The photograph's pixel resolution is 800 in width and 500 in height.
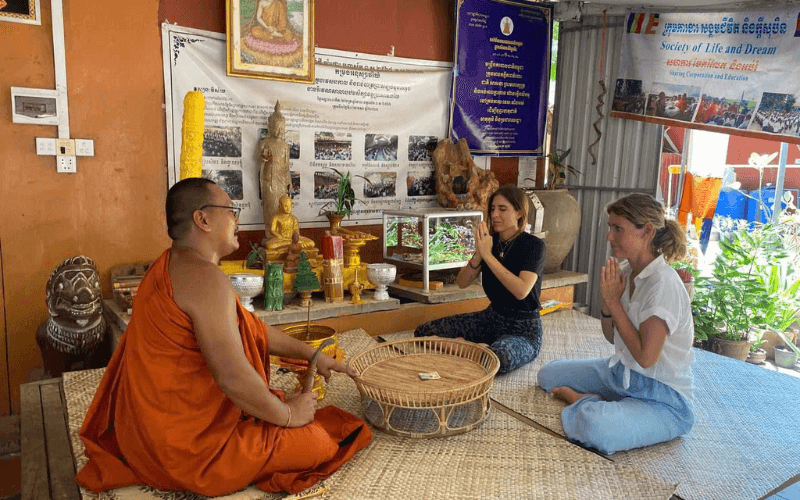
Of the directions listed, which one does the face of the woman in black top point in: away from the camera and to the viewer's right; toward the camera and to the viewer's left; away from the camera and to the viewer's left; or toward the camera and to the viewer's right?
toward the camera and to the viewer's left

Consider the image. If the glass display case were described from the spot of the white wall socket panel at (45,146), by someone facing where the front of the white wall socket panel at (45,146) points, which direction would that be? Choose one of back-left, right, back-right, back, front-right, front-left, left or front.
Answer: left

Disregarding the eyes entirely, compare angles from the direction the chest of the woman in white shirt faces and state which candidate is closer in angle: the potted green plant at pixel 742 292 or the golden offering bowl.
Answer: the golden offering bowl

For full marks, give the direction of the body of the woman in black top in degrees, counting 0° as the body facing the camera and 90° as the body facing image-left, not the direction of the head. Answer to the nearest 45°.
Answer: approximately 45°

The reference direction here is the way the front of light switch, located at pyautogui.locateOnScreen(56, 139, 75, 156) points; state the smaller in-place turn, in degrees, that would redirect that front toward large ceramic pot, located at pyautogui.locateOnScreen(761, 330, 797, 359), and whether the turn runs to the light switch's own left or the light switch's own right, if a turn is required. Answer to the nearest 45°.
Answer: approximately 90° to the light switch's own left

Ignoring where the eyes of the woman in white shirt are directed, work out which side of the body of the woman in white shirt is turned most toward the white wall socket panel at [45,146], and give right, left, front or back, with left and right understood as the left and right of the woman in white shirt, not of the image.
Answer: front

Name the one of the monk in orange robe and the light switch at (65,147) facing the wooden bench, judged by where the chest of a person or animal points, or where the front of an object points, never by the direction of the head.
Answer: the light switch

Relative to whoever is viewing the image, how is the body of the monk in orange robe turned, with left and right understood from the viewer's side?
facing to the right of the viewer

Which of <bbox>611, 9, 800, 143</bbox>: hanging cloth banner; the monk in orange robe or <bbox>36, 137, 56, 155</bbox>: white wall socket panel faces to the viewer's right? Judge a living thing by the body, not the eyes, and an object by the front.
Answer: the monk in orange robe

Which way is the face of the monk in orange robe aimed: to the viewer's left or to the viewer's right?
to the viewer's right

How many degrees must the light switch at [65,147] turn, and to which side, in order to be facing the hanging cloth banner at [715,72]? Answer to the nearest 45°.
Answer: approximately 90° to its left

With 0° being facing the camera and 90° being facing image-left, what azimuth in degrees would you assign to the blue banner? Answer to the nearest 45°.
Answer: approximately 0°

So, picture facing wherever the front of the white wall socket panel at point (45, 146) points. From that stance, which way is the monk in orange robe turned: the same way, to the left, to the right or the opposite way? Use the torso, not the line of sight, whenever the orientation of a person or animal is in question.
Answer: to the left
